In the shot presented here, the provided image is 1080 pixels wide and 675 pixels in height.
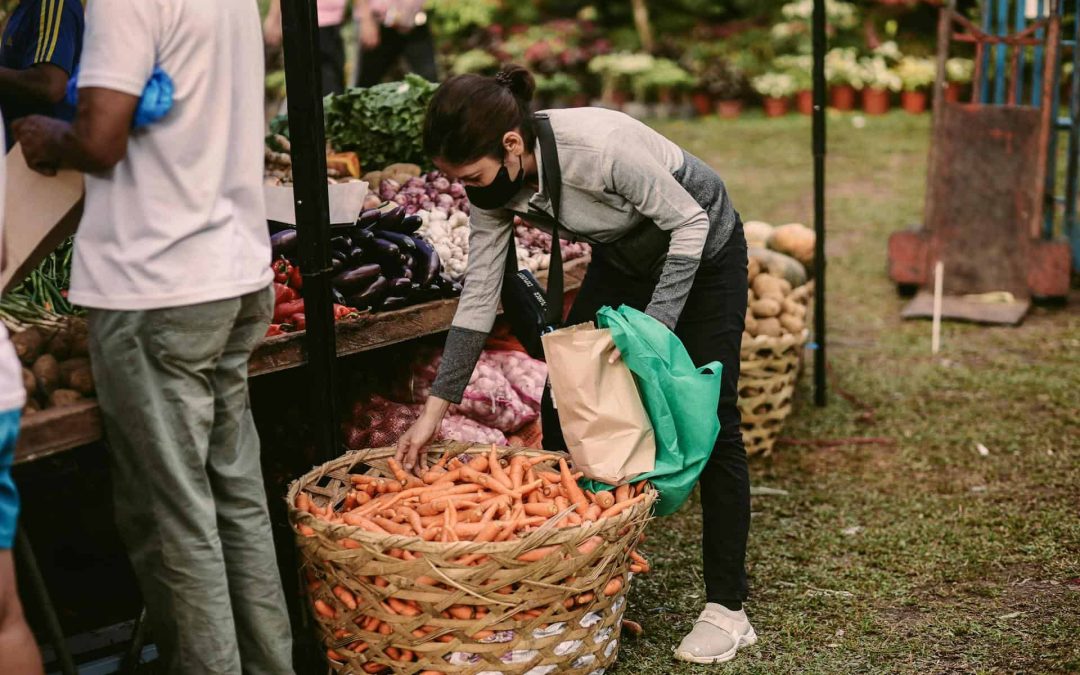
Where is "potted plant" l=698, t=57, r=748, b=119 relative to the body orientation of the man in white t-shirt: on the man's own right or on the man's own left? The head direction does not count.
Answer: on the man's own right

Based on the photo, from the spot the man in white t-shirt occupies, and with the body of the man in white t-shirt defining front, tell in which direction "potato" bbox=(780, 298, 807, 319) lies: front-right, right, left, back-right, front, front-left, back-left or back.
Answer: right

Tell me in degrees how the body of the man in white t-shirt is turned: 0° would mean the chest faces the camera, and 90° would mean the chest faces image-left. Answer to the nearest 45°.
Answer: approximately 135°

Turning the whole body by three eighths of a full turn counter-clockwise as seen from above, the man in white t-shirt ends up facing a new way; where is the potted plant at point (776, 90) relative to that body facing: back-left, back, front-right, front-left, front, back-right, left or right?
back-left

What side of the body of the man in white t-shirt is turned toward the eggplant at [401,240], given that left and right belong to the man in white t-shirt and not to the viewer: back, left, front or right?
right

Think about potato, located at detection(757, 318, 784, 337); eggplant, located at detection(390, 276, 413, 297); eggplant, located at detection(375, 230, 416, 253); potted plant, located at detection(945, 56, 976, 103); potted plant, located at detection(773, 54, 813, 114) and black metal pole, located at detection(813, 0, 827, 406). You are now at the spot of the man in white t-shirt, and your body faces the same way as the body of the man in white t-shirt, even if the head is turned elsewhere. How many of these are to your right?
6

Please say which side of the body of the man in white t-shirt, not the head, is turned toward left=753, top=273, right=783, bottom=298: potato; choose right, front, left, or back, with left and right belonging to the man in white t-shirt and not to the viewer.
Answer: right

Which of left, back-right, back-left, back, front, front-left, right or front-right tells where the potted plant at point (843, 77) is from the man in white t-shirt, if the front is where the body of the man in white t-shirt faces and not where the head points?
right

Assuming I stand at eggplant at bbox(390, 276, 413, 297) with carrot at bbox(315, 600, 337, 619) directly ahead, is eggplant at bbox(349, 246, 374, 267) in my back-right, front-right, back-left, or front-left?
back-right

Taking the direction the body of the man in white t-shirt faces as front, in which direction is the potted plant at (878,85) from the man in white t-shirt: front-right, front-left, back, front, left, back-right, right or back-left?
right

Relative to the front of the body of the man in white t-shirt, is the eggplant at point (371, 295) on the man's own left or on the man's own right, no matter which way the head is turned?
on the man's own right

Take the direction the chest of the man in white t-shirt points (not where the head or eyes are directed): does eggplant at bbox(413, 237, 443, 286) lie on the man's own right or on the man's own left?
on the man's own right
